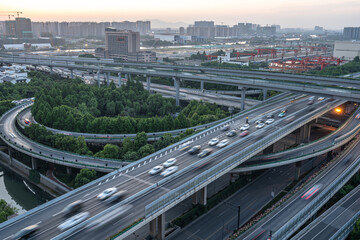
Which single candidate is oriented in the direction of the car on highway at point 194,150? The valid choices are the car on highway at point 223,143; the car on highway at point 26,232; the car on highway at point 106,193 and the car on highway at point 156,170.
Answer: the car on highway at point 223,143

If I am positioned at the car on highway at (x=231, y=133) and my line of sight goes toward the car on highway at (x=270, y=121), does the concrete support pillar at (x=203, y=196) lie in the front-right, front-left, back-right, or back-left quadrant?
back-right

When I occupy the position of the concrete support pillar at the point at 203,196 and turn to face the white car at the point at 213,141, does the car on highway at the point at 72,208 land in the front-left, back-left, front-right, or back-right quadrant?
back-left
